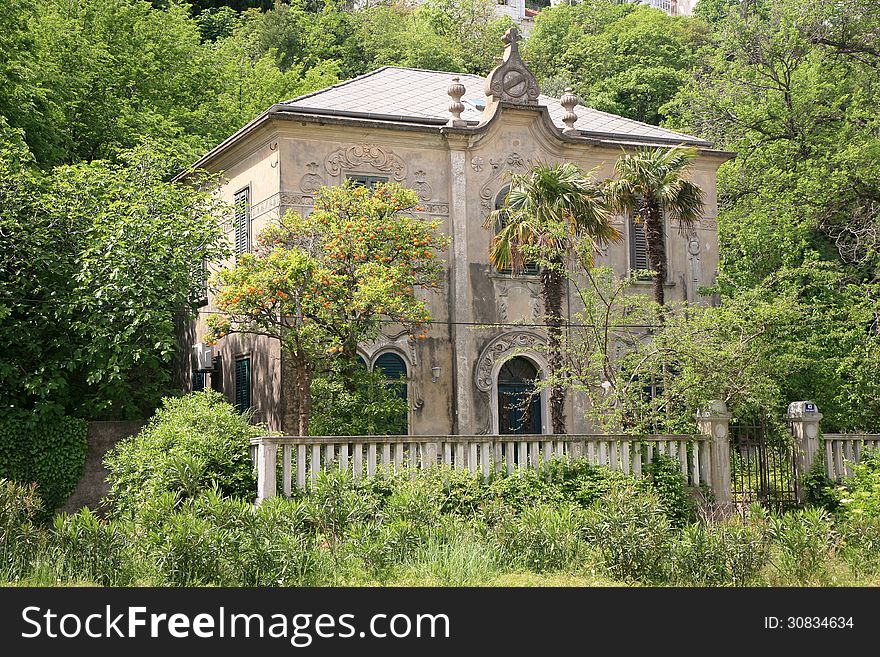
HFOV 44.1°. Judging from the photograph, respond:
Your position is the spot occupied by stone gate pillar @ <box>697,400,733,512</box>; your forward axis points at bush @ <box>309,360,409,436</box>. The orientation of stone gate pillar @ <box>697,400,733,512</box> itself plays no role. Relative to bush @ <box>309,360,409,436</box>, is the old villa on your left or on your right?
right

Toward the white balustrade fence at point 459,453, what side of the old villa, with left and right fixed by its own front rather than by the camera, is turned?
front

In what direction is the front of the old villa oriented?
toward the camera

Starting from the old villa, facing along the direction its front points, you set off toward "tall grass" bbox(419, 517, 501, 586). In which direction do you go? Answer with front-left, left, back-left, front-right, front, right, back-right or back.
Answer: front

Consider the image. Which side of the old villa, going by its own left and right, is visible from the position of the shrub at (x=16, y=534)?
front

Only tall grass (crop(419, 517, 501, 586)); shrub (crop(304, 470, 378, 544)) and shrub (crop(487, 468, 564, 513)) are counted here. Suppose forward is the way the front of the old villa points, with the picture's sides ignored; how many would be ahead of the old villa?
3

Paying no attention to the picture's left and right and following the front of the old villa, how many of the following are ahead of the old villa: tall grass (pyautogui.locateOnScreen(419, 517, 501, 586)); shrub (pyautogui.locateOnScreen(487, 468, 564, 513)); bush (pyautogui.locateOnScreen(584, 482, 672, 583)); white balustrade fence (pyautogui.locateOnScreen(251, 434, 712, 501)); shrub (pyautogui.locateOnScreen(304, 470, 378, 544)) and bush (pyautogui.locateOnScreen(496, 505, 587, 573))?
6

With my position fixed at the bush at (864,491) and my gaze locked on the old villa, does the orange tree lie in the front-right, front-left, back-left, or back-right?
front-left

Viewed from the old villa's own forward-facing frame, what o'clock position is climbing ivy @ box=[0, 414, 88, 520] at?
The climbing ivy is roughly at 2 o'clock from the old villa.

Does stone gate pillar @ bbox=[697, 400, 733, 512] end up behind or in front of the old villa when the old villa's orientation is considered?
in front

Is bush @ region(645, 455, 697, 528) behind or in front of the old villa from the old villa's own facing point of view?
in front

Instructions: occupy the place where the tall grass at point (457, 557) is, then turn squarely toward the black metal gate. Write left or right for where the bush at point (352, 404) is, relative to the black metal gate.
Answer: left

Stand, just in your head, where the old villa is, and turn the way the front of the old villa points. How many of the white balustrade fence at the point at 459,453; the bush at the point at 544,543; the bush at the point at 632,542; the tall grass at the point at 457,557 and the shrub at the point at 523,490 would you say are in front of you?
5

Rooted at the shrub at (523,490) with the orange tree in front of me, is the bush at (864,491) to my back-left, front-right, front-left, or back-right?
back-right

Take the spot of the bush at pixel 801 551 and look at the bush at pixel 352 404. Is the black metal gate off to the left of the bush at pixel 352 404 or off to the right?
right

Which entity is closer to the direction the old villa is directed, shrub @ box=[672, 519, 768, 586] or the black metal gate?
the shrub
